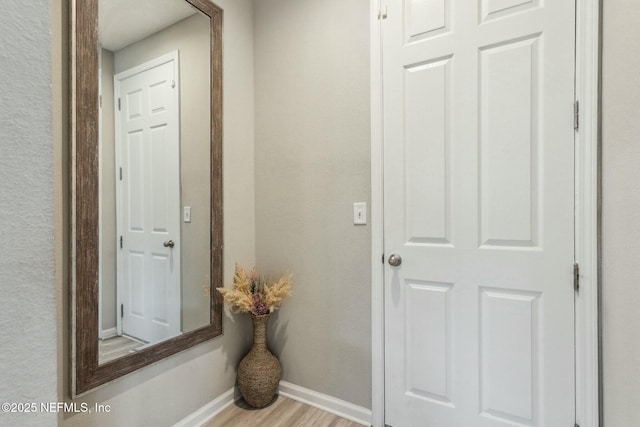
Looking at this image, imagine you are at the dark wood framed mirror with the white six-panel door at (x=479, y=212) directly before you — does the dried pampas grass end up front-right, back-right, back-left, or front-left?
front-left

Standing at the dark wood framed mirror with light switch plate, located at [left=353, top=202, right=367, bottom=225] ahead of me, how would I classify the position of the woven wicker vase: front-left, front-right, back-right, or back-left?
front-left

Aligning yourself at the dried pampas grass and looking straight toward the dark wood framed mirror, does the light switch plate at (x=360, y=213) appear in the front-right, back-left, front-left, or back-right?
back-left

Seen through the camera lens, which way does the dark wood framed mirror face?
facing the viewer and to the right of the viewer

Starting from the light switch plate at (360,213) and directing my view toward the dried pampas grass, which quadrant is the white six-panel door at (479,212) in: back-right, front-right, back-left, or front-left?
back-left

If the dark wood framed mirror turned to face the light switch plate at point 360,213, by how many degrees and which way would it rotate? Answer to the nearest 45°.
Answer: approximately 45° to its left

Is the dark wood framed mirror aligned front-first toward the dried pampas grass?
no
